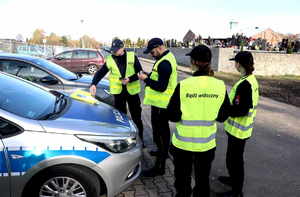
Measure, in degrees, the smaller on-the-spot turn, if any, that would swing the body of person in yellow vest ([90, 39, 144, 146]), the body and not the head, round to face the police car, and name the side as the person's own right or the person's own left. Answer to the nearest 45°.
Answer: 0° — they already face it

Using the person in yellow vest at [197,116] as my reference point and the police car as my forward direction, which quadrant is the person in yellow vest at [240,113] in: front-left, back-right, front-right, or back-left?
back-right

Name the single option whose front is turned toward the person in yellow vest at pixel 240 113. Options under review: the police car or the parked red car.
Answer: the police car

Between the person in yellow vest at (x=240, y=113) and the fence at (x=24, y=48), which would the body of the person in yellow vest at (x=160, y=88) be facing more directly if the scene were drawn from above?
the fence

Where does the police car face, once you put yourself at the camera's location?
facing to the right of the viewer

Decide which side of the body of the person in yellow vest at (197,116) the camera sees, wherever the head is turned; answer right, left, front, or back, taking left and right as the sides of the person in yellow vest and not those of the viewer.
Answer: back

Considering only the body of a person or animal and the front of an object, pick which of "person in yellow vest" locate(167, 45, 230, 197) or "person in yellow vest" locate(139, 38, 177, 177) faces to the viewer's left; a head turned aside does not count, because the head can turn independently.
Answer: "person in yellow vest" locate(139, 38, 177, 177)

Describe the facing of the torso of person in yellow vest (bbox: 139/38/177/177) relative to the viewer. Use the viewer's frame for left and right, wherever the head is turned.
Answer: facing to the left of the viewer

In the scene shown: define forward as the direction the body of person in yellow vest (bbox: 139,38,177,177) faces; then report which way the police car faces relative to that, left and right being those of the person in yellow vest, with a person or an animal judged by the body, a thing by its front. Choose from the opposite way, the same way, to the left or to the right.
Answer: the opposite way
